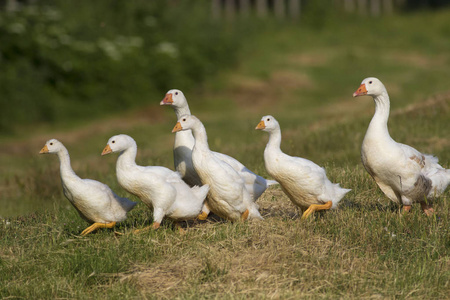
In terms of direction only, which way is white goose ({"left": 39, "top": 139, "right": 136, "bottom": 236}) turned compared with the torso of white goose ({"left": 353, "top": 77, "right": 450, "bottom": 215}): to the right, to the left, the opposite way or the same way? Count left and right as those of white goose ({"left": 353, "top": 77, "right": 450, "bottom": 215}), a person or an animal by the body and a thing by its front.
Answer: the same way

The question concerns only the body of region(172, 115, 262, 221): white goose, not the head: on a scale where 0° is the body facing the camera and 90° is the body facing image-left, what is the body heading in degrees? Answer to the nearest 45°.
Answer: approximately 90°

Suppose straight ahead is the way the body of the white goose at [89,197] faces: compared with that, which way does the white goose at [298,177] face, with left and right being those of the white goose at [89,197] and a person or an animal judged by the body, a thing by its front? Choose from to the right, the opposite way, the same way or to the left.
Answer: the same way

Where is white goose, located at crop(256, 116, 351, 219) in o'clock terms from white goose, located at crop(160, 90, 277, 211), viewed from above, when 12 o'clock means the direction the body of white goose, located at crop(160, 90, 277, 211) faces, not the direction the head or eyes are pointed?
white goose, located at crop(256, 116, 351, 219) is roughly at 7 o'clock from white goose, located at crop(160, 90, 277, 211).

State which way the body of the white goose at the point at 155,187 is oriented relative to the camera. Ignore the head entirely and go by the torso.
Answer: to the viewer's left

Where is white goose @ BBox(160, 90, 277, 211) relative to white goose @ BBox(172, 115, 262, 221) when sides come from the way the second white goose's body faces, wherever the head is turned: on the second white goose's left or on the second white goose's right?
on the second white goose's right

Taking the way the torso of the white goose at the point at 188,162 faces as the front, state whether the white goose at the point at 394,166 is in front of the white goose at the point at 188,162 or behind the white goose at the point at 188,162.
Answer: behind

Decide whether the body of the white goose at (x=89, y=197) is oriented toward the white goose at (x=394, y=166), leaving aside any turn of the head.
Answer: no

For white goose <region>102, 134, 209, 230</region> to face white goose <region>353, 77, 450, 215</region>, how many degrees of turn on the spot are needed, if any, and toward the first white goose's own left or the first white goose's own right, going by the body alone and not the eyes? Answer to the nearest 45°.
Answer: approximately 180°

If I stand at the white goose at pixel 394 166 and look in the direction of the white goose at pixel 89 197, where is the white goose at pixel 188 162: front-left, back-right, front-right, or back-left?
front-right

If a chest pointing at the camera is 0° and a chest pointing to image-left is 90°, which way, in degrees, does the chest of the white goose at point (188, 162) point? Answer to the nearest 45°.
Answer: approximately 90°

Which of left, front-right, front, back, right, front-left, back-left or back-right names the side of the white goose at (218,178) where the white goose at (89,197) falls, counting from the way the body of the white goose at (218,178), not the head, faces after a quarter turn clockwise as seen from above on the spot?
left

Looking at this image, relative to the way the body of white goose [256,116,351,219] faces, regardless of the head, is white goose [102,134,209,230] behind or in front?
in front

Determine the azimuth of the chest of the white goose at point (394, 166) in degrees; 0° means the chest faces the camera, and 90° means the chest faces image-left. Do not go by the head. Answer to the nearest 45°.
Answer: approximately 45°

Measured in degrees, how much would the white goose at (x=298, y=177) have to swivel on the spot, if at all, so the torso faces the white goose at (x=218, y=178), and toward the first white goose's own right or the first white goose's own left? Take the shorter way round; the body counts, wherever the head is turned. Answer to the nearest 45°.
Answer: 0° — it already faces it

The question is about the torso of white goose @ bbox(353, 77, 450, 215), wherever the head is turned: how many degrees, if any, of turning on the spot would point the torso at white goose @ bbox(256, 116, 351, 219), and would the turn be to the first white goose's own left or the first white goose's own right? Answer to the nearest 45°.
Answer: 0° — it already faces it

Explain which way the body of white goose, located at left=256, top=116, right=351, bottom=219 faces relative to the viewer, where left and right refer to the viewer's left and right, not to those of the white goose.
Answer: facing to the left of the viewer

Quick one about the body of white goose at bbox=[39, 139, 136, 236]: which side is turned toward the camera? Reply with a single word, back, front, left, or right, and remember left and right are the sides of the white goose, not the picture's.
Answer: left
